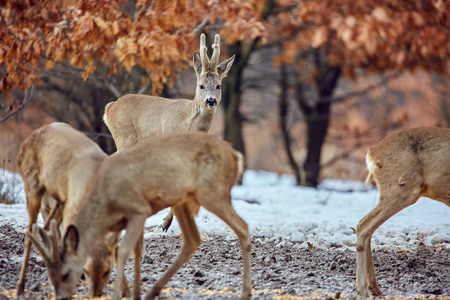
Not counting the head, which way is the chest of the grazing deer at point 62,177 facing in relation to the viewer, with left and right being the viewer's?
facing the viewer and to the right of the viewer

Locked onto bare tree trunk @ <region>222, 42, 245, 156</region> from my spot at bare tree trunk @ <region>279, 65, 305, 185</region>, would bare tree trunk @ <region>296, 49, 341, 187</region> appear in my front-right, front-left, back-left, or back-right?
back-left

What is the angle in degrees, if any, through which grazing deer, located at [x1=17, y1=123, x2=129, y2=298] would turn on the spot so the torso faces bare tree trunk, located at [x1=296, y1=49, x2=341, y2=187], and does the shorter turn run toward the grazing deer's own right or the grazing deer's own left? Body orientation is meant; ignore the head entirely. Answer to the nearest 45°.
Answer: approximately 90° to the grazing deer's own left

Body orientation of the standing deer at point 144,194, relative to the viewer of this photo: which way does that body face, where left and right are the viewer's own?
facing to the left of the viewer

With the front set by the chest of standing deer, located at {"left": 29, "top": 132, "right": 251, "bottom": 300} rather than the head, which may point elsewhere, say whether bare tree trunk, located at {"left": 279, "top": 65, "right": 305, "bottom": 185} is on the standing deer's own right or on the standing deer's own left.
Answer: on the standing deer's own right

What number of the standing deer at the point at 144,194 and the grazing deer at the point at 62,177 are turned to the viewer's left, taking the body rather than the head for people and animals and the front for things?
1

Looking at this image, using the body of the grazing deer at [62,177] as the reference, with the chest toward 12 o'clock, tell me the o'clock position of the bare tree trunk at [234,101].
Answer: The bare tree trunk is roughly at 8 o'clock from the grazing deer.

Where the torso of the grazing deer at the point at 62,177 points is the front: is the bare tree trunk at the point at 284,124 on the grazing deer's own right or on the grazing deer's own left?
on the grazing deer's own left
